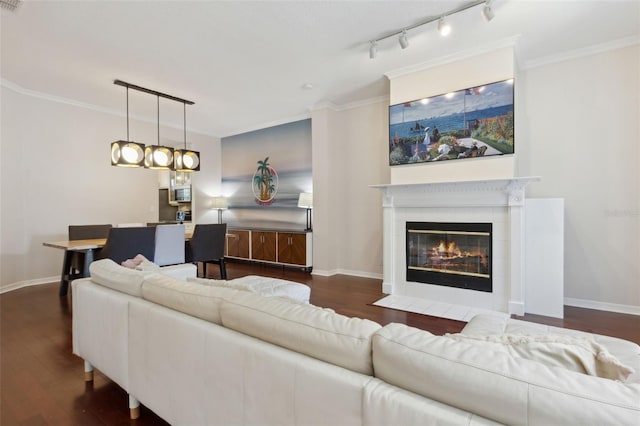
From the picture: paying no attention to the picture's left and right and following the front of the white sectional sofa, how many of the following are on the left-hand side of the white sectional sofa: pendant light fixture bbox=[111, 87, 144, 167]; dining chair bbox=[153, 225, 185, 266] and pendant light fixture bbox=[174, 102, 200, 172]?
3

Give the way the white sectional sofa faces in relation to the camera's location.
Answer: facing away from the viewer and to the right of the viewer

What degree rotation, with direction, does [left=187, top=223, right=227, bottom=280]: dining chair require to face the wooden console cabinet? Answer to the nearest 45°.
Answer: approximately 90° to its right

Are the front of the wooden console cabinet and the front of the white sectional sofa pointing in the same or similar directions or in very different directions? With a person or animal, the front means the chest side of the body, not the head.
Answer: very different directions

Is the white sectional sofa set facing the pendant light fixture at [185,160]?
no

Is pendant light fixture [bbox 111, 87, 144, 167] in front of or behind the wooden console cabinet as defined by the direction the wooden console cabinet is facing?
in front

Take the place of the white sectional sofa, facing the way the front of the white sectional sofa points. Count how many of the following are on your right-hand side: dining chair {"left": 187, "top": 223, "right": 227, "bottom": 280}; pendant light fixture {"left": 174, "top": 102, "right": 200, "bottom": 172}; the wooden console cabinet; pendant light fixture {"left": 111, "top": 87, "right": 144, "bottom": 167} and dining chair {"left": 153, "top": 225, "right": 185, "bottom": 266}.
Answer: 0

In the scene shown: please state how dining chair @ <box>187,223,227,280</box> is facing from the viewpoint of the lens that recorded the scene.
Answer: facing away from the viewer and to the left of the viewer

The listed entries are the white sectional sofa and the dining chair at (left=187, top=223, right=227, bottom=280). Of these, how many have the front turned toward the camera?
0

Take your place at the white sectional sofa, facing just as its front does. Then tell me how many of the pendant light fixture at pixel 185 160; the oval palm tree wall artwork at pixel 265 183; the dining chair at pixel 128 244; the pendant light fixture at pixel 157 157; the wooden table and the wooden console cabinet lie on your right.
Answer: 0

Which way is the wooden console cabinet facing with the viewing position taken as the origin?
facing the viewer and to the left of the viewer

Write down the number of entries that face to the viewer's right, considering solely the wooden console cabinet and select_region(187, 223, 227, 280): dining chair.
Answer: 0

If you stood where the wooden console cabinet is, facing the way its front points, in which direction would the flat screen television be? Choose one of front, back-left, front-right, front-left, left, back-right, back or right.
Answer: left

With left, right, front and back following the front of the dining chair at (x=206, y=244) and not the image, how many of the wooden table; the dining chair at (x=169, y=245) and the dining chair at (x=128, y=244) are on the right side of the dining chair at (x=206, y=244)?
0

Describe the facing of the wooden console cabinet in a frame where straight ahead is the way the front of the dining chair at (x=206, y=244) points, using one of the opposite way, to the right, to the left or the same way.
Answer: to the left

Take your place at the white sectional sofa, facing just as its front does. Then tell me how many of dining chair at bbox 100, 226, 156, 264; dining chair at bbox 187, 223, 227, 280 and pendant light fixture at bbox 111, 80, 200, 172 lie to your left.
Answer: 3
